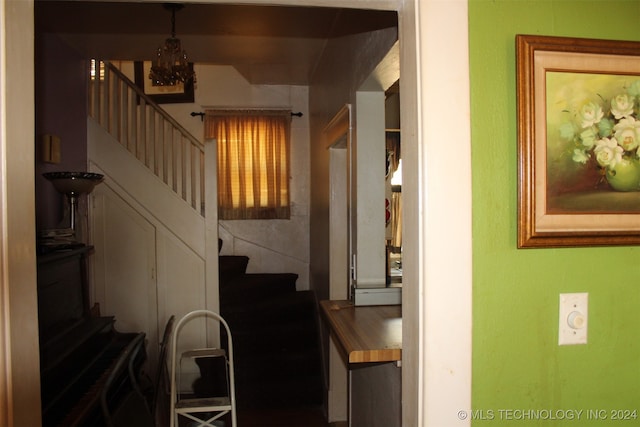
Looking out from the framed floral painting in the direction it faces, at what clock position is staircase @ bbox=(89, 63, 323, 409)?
The staircase is roughly at 4 o'clock from the framed floral painting.

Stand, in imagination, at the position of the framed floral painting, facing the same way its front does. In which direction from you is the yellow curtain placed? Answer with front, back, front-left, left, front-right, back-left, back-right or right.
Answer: back-right

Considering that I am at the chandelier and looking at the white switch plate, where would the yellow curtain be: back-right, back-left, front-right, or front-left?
back-left

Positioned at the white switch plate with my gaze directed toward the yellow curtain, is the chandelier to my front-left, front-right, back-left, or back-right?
front-left

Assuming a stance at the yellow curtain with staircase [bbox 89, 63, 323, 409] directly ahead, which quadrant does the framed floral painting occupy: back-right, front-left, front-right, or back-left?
front-left

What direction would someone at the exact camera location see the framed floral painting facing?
facing the viewer

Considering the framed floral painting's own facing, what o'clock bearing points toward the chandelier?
The chandelier is roughly at 4 o'clock from the framed floral painting.
